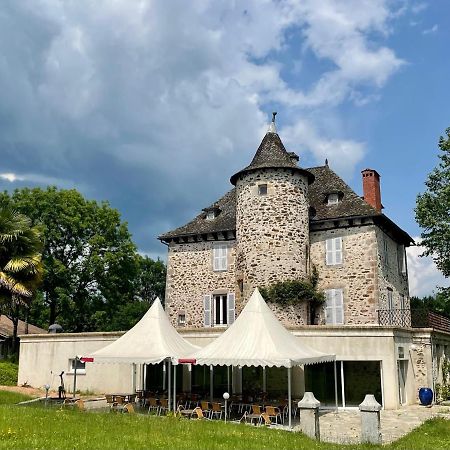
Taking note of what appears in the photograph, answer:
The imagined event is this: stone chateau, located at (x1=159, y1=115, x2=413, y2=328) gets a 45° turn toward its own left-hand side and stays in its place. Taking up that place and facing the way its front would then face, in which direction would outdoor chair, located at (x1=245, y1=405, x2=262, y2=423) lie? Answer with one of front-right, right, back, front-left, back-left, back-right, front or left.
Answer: front-right

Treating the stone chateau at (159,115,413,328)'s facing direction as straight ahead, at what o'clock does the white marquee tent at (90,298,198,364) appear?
The white marquee tent is roughly at 1 o'clock from the stone chateau.

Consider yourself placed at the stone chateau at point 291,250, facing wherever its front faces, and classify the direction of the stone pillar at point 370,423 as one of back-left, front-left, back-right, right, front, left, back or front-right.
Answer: front

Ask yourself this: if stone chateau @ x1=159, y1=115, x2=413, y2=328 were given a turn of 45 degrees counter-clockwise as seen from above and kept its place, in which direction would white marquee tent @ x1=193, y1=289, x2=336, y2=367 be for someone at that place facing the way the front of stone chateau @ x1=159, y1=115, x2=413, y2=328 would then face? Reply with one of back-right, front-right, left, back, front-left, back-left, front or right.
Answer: front-right

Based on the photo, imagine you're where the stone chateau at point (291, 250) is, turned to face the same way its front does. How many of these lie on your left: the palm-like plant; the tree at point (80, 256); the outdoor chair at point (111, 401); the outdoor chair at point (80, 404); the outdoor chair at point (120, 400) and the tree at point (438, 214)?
1

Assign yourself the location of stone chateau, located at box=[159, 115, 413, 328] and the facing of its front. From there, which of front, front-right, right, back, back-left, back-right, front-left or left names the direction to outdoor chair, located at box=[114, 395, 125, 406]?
front-right

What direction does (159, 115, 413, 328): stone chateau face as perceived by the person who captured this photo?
facing the viewer

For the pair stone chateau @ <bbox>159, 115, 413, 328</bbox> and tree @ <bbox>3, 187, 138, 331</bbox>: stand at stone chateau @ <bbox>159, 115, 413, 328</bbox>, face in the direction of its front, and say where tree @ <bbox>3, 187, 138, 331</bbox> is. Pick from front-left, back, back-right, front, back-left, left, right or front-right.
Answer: back-right

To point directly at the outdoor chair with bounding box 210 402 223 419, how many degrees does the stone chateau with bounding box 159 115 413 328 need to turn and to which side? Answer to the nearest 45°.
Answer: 0° — it already faces it

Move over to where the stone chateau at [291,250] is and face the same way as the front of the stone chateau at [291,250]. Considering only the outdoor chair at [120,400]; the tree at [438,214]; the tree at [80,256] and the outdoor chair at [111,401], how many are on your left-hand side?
1

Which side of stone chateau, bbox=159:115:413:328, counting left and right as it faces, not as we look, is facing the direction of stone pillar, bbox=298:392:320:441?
front

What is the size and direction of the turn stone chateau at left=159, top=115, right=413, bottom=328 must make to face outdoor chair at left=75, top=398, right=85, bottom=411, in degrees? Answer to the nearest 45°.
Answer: approximately 45° to its right

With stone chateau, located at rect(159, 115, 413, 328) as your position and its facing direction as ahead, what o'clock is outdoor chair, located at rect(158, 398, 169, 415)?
The outdoor chair is roughly at 1 o'clock from the stone chateau.

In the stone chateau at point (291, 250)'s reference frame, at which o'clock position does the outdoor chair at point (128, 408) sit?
The outdoor chair is roughly at 1 o'clock from the stone chateau.

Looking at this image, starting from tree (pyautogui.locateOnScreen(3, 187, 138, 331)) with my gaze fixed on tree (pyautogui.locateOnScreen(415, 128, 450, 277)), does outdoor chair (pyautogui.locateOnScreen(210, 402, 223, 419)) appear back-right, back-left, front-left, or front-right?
front-right

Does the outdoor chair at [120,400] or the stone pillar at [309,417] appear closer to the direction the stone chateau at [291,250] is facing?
the stone pillar

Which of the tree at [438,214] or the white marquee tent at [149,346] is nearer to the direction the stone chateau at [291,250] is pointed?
the white marquee tent
